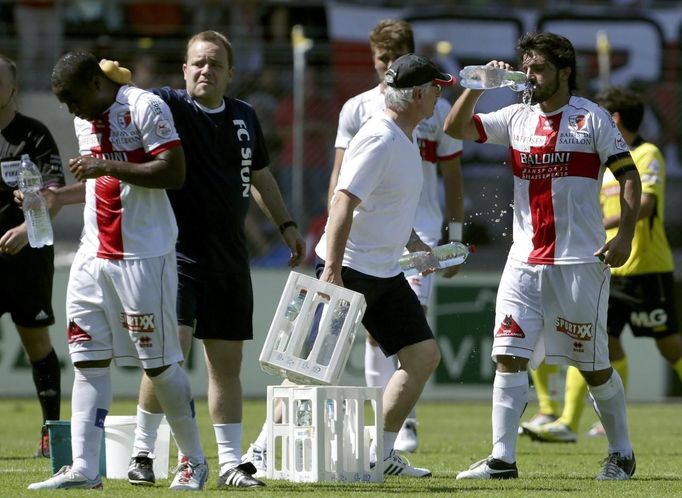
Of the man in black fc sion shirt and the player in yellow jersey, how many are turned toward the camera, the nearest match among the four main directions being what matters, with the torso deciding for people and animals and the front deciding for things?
1

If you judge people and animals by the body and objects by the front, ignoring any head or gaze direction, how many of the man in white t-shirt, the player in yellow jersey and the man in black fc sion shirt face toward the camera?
1

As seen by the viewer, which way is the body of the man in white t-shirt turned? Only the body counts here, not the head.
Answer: to the viewer's right

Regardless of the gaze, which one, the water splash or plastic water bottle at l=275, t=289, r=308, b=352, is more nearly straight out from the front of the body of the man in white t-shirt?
the water splash

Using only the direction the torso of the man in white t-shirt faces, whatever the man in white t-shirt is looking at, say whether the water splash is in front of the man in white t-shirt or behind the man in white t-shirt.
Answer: in front

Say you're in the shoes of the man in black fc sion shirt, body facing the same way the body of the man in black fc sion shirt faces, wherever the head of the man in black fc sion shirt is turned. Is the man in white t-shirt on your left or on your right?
on your left

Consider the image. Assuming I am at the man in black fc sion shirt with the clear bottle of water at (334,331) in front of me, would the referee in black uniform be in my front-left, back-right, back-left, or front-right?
back-left

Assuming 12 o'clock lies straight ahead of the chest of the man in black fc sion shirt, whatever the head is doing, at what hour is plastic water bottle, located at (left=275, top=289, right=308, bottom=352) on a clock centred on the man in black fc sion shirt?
The plastic water bottle is roughly at 10 o'clock from the man in black fc sion shirt.

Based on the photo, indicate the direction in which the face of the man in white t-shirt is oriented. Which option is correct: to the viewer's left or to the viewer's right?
to the viewer's right

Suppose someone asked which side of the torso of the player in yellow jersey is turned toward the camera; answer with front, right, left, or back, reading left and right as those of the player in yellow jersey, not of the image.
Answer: left

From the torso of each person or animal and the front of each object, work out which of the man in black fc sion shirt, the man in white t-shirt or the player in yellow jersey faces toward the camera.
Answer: the man in black fc sion shirt
